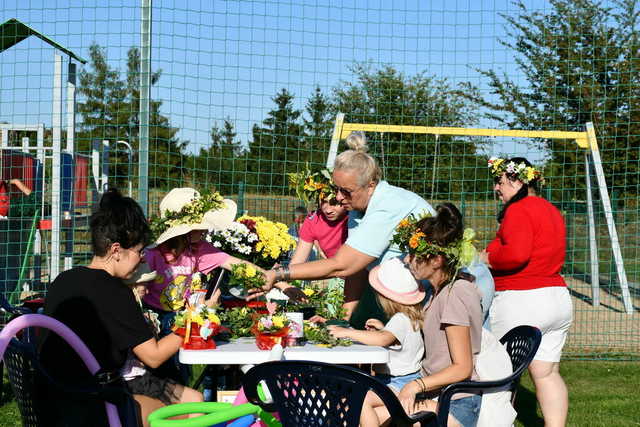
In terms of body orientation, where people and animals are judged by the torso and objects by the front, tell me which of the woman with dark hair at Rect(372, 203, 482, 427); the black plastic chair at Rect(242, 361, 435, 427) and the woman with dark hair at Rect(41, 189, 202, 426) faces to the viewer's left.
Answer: the woman with dark hair at Rect(372, 203, 482, 427)

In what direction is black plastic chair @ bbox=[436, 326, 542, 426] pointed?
to the viewer's left

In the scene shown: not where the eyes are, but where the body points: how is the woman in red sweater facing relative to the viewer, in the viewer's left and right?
facing away from the viewer and to the left of the viewer

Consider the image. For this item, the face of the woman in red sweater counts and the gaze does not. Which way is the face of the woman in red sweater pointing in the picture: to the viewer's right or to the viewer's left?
to the viewer's left

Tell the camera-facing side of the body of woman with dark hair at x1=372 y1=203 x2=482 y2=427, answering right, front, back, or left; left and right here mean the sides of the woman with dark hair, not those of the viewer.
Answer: left

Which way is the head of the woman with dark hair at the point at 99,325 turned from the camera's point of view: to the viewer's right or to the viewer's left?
to the viewer's right

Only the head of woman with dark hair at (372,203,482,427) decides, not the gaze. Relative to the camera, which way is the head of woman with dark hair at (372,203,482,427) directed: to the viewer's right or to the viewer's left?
to the viewer's left

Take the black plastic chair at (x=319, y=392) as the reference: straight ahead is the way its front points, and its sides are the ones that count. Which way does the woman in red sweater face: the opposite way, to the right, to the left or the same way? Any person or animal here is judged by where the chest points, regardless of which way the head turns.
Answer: to the left

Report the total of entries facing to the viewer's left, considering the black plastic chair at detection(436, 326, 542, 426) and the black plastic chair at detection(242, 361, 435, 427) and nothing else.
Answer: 1

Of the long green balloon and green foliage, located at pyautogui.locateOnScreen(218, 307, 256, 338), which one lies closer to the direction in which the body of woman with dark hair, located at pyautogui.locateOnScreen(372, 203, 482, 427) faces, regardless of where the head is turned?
the green foliage

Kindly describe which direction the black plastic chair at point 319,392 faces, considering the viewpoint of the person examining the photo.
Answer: facing away from the viewer and to the right of the viewer

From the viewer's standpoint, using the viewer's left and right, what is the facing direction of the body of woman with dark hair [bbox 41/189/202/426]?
facing away from the viewer and to the right of the viewer
